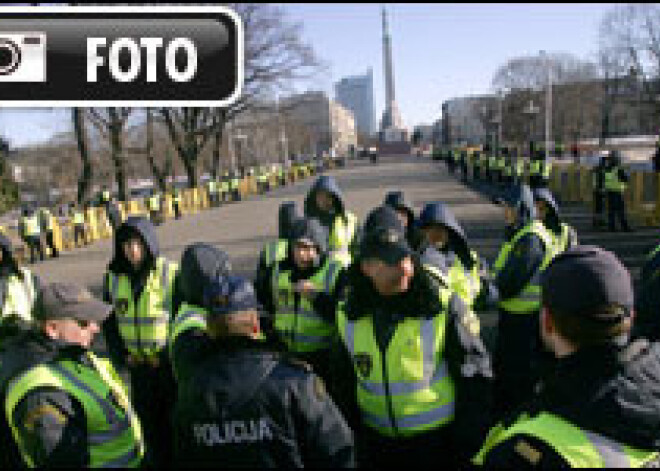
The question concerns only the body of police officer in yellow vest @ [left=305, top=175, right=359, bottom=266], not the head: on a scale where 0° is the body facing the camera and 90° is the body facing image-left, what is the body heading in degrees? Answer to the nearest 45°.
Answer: approximately 45°

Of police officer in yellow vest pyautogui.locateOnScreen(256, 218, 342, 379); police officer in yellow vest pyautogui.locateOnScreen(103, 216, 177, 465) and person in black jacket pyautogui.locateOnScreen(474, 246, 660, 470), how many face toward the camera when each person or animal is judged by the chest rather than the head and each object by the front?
2

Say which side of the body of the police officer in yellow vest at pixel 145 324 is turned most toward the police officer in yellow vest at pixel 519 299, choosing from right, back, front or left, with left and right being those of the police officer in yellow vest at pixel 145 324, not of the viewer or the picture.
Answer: left

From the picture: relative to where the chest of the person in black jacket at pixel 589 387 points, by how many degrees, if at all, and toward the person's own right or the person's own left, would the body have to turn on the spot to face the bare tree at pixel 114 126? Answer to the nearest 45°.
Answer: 0° — they already face it

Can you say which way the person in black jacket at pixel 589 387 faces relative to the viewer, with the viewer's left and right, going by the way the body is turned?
facing away from the viewer and to the left of the viewer

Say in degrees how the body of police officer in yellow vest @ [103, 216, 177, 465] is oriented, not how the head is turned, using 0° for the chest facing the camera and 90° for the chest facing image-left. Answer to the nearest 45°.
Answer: approximately 0°

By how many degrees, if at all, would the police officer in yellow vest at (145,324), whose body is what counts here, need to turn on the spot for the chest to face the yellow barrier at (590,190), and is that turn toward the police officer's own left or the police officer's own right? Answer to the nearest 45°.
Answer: approximately 135° to the police officer's own left

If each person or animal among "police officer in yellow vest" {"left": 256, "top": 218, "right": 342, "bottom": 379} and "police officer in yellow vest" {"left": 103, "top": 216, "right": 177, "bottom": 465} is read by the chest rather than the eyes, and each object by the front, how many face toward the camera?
2
